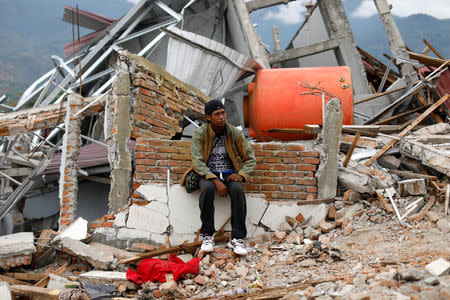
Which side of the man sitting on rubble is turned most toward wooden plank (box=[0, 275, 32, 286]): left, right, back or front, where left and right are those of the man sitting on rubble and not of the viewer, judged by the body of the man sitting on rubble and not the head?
right

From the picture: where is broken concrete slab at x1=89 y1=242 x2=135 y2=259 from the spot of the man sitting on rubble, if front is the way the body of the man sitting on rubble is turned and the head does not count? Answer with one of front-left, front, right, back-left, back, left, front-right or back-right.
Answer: right

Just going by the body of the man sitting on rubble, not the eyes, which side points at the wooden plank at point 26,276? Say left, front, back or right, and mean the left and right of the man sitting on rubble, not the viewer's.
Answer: right

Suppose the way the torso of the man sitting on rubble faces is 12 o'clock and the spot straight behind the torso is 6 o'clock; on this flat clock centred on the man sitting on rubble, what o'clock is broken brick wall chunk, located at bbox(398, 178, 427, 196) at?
The broken brick wall chunk is roughly at 9 o'clock from the man sitting on rubble.

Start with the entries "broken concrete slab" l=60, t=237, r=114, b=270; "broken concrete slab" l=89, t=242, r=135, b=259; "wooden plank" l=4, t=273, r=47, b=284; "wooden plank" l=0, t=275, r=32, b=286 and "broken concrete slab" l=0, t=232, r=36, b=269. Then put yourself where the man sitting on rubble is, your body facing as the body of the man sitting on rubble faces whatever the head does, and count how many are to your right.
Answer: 5

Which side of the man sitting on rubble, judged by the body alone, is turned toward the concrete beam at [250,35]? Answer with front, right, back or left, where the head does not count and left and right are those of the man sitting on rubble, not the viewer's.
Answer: back

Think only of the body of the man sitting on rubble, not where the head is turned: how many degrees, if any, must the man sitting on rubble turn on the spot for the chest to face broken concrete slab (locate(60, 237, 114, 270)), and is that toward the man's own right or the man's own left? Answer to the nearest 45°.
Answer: approximately 90° to the man's own right

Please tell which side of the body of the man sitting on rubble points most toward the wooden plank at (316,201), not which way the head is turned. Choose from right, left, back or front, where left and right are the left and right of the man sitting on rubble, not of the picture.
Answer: left

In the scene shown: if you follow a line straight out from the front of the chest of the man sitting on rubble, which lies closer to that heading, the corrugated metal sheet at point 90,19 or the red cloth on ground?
the red cloth on ground

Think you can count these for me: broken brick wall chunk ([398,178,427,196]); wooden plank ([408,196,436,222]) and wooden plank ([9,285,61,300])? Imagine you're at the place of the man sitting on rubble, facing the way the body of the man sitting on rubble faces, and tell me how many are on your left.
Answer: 2

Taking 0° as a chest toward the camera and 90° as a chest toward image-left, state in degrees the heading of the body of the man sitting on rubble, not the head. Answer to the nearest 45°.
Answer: approximately 0°

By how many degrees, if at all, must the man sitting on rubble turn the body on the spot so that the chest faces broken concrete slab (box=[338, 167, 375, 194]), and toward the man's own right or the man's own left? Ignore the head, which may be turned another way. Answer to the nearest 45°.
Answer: approximately 90° to the man's own left

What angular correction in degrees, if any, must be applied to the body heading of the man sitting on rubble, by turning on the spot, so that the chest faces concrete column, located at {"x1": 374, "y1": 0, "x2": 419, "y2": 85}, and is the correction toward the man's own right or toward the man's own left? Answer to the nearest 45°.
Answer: approximately 135° to the man's own left

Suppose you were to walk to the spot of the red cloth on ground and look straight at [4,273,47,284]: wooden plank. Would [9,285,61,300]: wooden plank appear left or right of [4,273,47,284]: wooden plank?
left
